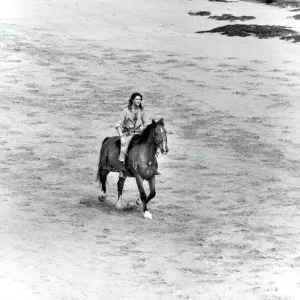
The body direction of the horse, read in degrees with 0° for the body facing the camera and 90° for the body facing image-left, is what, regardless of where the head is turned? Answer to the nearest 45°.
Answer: approximately 315°

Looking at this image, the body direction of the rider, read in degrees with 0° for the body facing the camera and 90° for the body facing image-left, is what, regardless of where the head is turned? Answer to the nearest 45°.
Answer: approximately 315°
